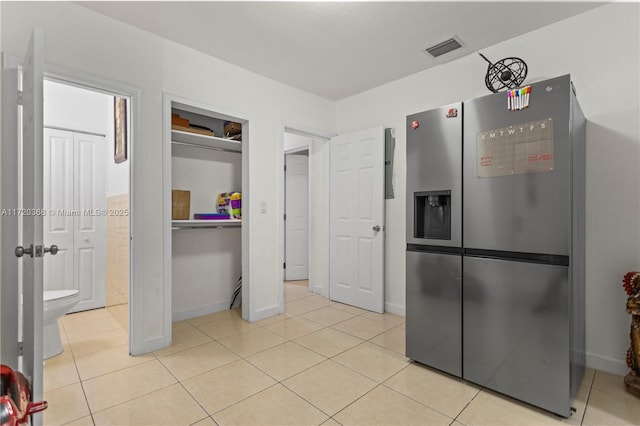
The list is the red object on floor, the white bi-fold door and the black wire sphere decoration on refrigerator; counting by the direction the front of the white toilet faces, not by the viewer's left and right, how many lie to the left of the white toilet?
1

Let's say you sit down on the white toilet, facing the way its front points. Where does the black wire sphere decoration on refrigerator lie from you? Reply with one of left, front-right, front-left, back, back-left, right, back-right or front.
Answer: front-right

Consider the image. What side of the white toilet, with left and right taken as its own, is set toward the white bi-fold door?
left

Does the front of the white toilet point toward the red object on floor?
no

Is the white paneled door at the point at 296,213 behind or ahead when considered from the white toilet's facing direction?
ahead

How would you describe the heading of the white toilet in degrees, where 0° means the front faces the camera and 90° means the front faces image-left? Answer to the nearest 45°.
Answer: approximately 270°

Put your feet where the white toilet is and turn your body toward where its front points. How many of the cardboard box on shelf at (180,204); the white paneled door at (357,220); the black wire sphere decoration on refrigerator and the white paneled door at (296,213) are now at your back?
0

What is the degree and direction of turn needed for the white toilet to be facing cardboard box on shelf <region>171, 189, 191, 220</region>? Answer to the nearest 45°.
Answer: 0° — it already faces it

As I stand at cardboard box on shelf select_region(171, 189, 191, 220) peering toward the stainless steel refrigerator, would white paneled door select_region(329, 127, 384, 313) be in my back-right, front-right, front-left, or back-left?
front-left

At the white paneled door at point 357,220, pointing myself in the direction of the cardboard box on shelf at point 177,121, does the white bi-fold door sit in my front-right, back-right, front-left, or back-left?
front-right

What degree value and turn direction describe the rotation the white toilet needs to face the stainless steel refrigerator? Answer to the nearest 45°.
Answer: approximately 45° to its right

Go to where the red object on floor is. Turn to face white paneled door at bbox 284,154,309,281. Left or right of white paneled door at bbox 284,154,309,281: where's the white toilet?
left
